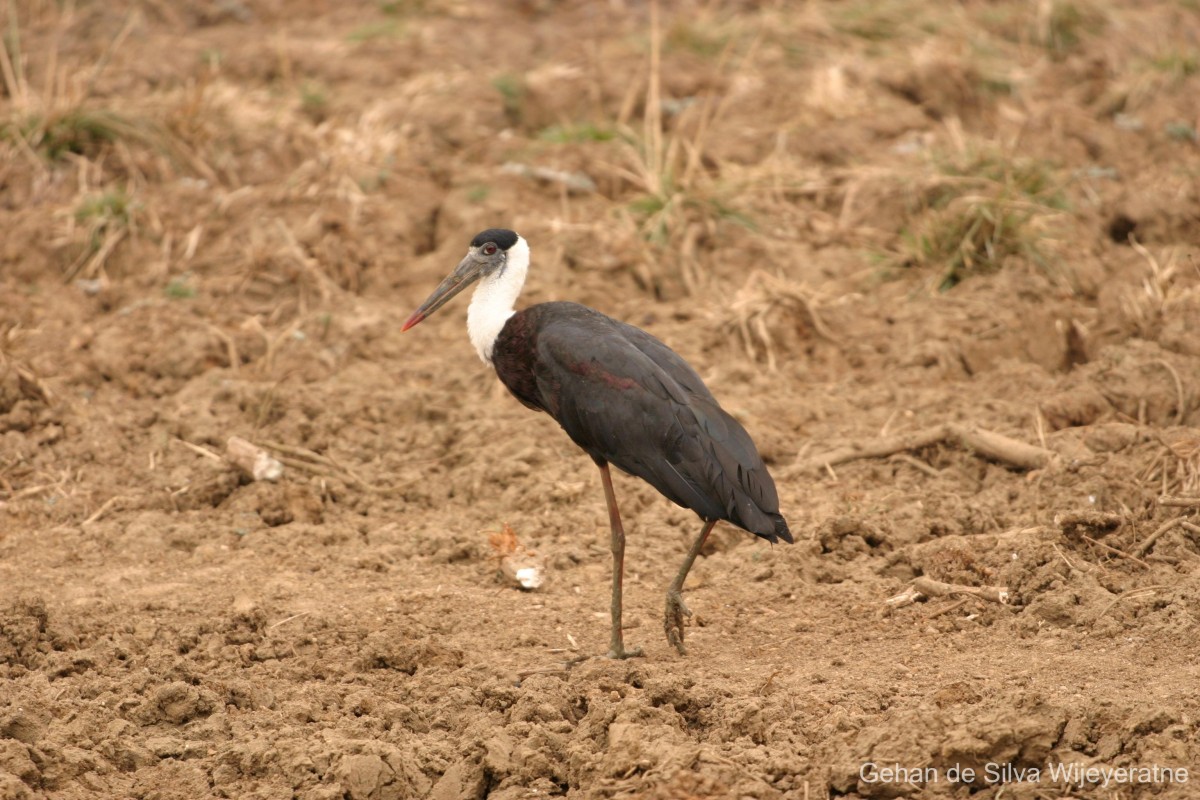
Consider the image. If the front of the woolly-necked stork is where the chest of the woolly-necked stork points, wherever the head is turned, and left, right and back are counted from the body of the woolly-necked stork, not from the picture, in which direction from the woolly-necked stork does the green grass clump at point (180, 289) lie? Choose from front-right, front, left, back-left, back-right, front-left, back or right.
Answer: front-right

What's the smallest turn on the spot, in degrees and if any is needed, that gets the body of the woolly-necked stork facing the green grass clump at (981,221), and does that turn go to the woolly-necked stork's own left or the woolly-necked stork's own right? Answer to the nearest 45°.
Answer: approximately 135° to the woolly-necked stork's own right

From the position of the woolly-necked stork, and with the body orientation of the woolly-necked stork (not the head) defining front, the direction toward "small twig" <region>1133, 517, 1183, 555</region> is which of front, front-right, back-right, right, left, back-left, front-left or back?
back

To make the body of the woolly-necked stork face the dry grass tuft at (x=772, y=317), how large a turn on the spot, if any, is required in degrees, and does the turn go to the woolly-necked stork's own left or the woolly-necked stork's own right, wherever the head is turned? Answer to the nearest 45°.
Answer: approximately 90° to the woolly-necked stork's own right

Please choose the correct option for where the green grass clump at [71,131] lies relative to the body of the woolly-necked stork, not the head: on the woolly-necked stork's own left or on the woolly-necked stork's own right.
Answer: on the woolly-necked stork's own right

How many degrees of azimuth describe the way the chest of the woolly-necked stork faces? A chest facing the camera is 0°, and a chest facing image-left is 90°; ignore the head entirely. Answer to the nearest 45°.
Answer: approximately 90°

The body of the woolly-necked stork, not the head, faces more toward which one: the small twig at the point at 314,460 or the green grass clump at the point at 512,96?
the small twig

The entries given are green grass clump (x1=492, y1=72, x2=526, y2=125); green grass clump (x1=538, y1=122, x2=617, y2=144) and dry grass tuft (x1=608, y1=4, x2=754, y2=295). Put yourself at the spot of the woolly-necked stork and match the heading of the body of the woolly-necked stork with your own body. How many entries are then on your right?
3

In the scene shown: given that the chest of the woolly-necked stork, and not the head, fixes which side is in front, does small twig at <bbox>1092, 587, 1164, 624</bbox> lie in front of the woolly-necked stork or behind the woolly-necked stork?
behind

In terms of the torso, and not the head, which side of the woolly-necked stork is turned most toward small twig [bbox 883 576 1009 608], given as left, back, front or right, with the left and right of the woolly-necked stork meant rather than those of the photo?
back

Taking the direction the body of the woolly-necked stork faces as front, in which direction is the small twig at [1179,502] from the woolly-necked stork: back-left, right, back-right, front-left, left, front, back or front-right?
back
